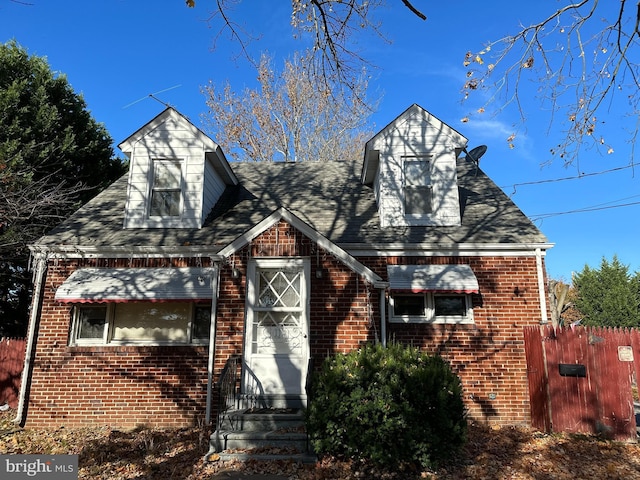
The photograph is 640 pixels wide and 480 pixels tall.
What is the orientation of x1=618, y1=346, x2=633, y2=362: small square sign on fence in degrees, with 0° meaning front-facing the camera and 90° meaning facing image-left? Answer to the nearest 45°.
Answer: approximately 0°

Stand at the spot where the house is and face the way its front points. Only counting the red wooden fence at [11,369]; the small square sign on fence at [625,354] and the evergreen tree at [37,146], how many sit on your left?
1

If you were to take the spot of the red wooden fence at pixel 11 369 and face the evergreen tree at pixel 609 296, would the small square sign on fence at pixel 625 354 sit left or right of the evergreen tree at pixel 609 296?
right

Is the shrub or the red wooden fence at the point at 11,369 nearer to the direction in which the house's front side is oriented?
the shrub

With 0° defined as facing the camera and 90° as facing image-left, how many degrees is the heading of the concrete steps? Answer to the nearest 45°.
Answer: approximately 0°

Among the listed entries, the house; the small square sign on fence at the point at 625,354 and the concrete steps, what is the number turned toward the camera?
3

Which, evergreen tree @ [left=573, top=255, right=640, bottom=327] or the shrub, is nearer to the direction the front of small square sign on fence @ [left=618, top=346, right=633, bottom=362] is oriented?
the shrub

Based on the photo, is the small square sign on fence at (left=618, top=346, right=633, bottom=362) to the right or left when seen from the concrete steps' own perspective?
on its left

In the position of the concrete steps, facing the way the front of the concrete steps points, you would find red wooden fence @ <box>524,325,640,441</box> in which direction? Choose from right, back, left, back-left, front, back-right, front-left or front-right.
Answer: left
